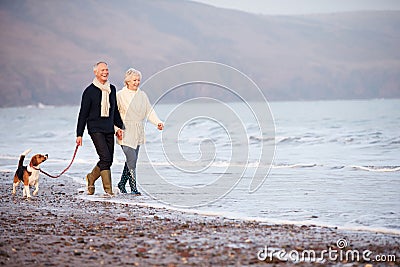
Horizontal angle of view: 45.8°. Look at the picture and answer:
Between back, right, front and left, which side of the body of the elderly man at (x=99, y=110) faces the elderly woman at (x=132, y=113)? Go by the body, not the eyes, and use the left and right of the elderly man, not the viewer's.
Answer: left

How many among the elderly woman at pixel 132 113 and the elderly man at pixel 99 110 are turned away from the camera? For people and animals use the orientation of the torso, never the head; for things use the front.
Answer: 0

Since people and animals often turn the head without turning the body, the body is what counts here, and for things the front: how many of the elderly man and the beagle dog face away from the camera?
0

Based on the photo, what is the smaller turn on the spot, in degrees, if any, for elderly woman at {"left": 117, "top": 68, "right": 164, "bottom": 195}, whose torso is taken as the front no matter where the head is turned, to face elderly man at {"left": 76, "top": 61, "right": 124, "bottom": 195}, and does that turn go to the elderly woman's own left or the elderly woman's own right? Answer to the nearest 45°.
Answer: approximately 90° to the elderly woman's own right

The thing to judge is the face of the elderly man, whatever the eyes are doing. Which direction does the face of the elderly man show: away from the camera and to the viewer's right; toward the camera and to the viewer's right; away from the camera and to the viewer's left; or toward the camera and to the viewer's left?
toward the camera and to the viewer's right
